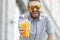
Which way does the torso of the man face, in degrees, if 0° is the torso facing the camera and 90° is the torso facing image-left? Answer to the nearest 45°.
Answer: approximately 0°
